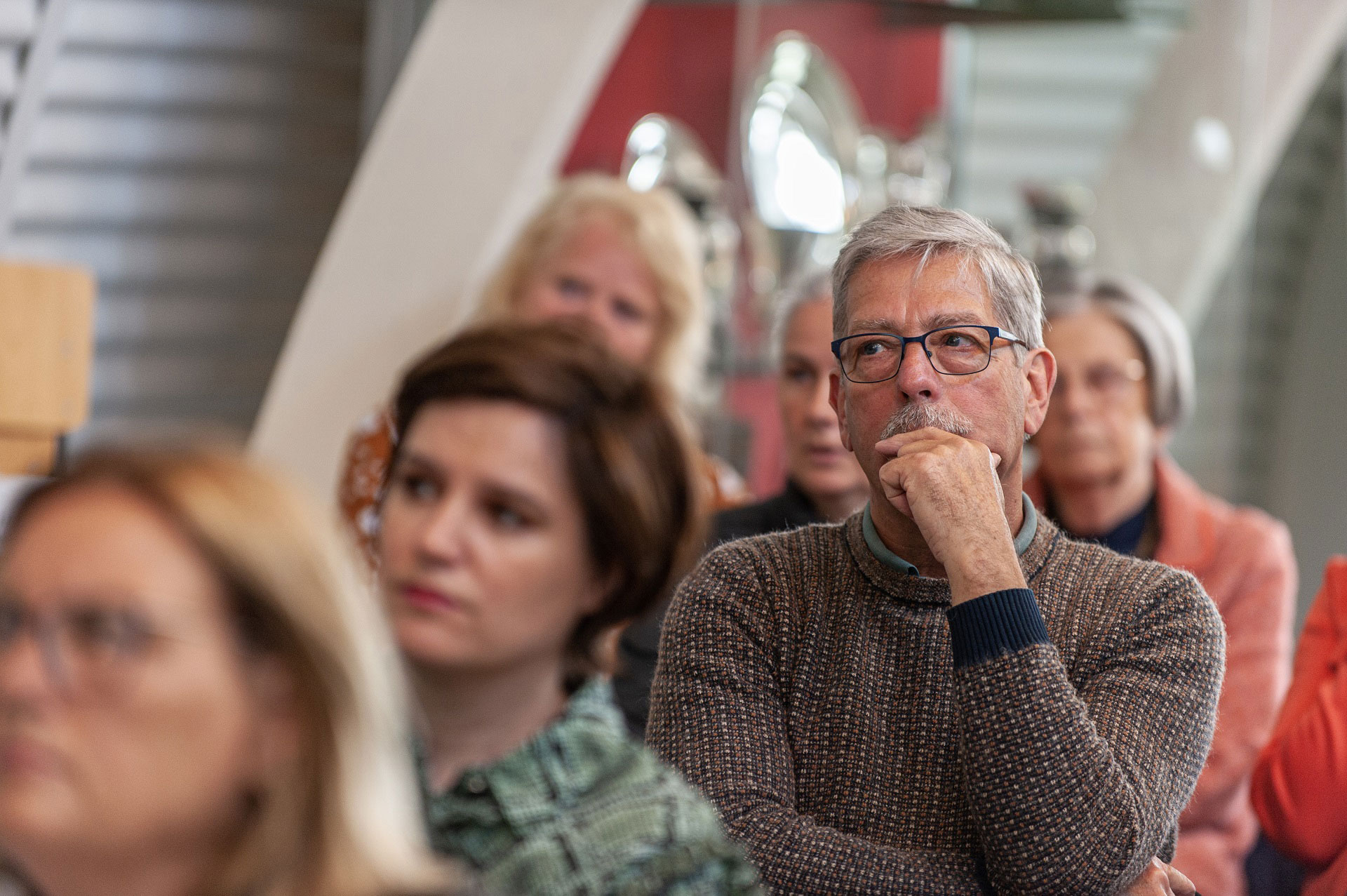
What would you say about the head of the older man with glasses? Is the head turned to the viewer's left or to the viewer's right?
to the viewer's left

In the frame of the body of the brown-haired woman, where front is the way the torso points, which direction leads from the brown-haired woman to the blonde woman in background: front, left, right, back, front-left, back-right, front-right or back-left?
back-right

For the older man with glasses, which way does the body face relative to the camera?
toward the camera

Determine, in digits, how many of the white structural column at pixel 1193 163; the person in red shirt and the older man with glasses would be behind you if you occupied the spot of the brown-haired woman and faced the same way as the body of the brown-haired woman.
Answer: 3

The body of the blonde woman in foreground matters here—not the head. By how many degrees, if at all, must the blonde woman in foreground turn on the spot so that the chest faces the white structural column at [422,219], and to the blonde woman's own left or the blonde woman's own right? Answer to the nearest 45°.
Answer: approximately 135° to the blonde woman's own right

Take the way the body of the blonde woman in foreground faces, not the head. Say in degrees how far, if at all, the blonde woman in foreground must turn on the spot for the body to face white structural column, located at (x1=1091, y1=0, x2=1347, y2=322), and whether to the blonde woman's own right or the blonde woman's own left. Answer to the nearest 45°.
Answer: approximately 180°

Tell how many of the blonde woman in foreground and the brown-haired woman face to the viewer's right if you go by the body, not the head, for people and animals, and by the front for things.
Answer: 0

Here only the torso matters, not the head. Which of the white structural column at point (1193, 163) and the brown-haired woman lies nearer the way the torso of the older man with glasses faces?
the brown-haired woman

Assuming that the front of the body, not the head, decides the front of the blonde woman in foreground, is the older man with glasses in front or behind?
behind

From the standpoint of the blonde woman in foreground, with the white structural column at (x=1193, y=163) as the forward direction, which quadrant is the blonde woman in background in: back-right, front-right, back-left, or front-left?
front-left

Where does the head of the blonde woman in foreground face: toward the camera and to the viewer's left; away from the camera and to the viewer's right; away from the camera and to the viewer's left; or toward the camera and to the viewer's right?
toward the camera and to the viewer's left

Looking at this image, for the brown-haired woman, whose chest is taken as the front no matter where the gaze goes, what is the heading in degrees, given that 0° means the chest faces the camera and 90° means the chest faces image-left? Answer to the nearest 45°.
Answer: approximately 45°

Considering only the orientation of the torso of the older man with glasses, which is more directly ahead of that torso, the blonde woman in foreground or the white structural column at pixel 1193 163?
the blonde woman in foreground

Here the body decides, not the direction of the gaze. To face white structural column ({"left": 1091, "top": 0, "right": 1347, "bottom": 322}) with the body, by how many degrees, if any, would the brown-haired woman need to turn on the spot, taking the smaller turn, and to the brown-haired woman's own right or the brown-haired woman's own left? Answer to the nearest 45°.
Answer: approximately 180°

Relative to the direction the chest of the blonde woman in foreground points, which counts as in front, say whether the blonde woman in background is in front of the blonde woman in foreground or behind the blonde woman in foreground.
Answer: behind
